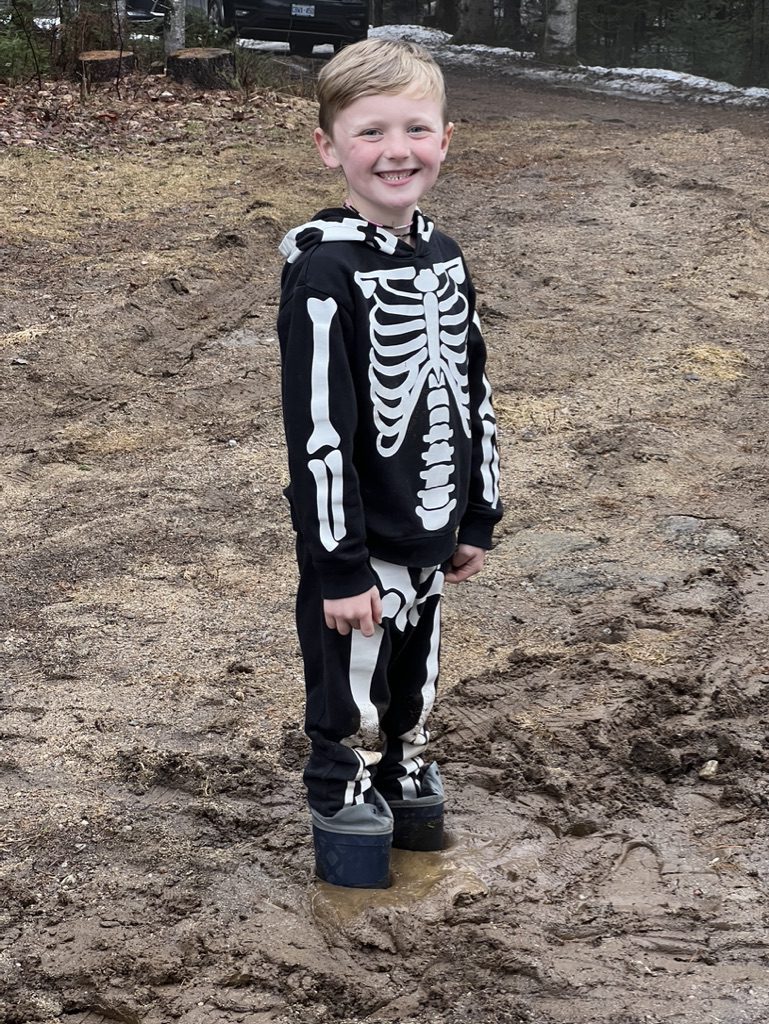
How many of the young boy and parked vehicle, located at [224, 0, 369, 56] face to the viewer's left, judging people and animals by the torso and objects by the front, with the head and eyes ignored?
0

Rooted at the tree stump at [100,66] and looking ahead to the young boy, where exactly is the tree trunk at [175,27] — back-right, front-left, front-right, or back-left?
back-left

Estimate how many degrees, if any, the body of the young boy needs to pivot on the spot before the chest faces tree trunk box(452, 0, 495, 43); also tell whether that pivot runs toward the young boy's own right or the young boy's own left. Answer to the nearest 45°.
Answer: approximately 135° to the young boy's own left

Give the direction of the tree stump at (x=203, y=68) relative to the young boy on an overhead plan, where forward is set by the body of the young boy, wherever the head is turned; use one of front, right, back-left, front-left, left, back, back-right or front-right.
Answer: back-left

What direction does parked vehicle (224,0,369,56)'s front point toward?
toward the camera

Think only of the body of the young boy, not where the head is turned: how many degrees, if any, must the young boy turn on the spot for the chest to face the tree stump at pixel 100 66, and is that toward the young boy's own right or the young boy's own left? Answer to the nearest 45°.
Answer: approximately 135° to the young boy's own left

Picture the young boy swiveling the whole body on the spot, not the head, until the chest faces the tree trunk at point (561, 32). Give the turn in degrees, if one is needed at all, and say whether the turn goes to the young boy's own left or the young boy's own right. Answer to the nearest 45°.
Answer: approximately 135° to the young boy's own left

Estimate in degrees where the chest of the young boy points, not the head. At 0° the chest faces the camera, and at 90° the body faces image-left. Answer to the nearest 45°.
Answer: approximately 315°

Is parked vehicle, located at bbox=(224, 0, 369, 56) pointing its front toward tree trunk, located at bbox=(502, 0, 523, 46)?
no
